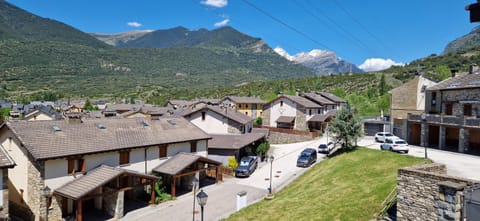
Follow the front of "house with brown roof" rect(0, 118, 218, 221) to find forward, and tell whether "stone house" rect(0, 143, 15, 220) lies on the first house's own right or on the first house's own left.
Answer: on the first house's own right

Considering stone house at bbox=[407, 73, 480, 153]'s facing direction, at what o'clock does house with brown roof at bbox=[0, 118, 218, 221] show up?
The house with brown roof is roughly at 12 o'clock from the stone house.

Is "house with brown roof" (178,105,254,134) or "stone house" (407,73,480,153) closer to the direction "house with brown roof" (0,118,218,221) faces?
the stone house

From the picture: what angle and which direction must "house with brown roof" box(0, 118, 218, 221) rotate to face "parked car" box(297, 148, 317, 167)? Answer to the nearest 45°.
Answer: approximately 45° to its left

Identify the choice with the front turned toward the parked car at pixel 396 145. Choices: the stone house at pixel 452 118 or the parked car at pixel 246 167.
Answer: the stone house

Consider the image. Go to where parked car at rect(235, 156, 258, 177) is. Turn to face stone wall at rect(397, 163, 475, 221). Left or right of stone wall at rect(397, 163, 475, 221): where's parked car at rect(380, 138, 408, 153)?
left

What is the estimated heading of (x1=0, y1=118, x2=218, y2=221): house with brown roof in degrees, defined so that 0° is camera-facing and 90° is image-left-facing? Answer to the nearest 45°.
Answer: approximately 315°

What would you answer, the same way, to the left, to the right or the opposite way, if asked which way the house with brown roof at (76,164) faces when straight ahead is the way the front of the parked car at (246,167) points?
to the left

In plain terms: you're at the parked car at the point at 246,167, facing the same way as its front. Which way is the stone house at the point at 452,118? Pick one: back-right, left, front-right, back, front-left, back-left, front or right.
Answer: back-left

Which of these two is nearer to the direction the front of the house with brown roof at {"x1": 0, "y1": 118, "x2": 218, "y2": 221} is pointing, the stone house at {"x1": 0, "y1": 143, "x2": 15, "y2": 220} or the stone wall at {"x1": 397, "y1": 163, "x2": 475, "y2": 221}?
the stone wall

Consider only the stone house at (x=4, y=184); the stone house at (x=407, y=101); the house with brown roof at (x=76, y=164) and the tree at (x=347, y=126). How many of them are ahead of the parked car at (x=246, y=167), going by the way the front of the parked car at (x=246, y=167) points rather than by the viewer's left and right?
2
